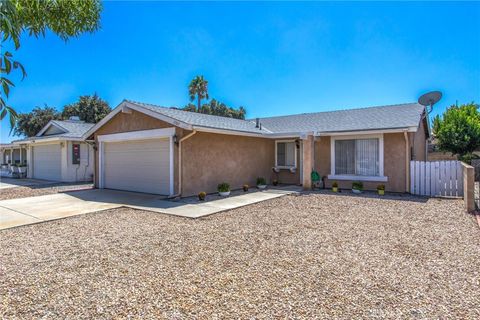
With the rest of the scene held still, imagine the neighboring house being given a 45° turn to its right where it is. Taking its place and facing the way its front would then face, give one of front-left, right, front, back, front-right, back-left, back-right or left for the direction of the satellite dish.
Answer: back-left

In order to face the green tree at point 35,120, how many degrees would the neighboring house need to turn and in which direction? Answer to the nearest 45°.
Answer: approximately 135° to its right

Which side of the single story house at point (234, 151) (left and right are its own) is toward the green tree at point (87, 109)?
right

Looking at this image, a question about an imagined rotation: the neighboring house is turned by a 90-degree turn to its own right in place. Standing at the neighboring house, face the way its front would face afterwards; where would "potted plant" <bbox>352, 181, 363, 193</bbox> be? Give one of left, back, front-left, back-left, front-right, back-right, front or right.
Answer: back

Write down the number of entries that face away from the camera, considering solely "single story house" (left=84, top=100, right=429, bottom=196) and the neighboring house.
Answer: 0

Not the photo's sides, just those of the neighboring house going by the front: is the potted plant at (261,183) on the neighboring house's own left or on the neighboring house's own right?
on the neighboring house's own left

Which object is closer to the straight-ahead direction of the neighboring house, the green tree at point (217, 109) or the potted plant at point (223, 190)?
the potted plant

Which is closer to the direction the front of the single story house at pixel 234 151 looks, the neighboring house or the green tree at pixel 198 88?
the neighboring house

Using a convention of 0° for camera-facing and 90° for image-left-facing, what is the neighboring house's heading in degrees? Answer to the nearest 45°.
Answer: approximately 45°

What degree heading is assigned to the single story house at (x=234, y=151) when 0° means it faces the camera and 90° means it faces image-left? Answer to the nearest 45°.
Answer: approximately 45°
